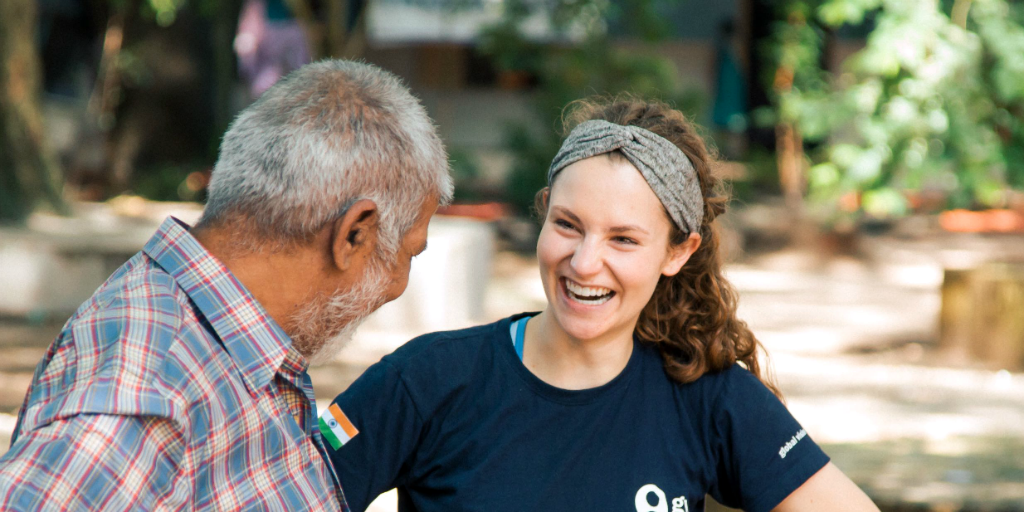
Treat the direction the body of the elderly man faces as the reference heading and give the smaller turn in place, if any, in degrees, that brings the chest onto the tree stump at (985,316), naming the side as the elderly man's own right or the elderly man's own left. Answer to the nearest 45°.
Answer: approximately 45° to the elderly man's own left

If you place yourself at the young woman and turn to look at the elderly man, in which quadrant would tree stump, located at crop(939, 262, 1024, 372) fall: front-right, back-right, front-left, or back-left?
back-right

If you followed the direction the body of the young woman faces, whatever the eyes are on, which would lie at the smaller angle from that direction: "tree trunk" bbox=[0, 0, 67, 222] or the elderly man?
the elderly man

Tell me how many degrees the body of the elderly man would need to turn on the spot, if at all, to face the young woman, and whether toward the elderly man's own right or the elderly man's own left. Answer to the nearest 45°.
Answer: approximately 45° to the elderly man's own left

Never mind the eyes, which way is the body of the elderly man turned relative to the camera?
to the viewer's right

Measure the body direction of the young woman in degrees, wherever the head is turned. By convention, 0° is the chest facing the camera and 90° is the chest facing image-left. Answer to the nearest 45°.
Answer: approximately 0°

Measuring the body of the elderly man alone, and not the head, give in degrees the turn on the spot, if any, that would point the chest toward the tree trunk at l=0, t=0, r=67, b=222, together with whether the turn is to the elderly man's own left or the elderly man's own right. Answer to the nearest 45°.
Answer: approximately 90° to the elderly man's own left

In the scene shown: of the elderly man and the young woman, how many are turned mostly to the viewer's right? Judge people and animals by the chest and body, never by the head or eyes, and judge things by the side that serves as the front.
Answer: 1

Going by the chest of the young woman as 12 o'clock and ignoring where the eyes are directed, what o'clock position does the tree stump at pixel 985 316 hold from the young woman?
The tree stump is roughly at 7 o'clock from the young woman.

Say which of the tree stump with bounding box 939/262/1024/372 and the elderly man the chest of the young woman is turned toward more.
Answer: the elderly man

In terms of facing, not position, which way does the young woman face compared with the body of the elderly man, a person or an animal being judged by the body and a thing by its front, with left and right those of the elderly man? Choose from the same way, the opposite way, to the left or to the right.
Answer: to the right

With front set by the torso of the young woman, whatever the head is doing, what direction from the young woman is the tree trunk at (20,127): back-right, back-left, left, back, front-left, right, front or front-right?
back-right
